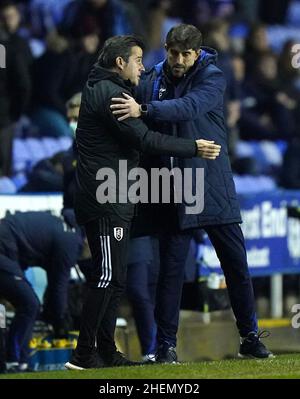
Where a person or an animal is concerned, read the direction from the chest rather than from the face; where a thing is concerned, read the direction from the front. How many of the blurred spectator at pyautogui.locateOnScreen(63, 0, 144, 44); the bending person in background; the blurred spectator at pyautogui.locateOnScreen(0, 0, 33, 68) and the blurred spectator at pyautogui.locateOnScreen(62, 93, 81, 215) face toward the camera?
3

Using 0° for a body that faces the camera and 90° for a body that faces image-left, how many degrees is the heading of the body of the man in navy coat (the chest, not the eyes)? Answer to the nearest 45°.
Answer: approximately 45°

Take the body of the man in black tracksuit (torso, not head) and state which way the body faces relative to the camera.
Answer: to the viewer's right

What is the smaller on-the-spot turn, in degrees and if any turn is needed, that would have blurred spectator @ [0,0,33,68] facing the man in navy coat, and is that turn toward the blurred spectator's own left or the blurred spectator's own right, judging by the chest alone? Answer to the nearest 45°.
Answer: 0° — they already face them

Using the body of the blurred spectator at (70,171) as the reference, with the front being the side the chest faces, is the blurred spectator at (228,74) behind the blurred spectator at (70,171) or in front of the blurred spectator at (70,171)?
behind

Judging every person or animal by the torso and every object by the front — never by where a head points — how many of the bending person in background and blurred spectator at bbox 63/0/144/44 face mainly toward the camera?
1
